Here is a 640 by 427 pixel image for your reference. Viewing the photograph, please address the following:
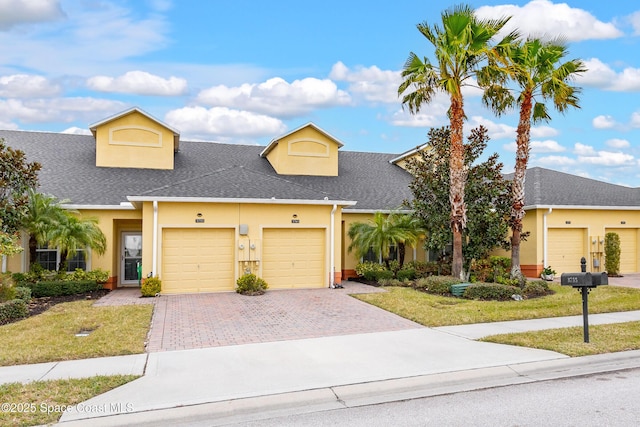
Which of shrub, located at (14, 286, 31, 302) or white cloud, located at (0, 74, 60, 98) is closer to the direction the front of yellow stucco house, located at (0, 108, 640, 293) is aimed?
the shrub

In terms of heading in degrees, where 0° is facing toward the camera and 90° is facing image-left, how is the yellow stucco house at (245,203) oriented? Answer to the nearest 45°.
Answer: approximately 0°

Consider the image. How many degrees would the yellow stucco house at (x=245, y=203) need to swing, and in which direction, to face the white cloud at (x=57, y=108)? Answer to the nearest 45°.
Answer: approximately 135° to its right

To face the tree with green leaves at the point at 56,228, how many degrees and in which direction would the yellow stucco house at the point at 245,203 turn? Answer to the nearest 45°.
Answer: approximately 45° to its right

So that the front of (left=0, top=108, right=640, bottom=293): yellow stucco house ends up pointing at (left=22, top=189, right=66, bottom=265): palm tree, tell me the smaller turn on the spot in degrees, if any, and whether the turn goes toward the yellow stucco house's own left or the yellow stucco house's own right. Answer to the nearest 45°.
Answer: approximately 45° to the yellow stucco house's own right

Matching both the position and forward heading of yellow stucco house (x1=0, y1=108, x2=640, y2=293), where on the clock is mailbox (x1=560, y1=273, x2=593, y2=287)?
The mailbox is roughly at 11 o'clock from the yellow stucco house.
